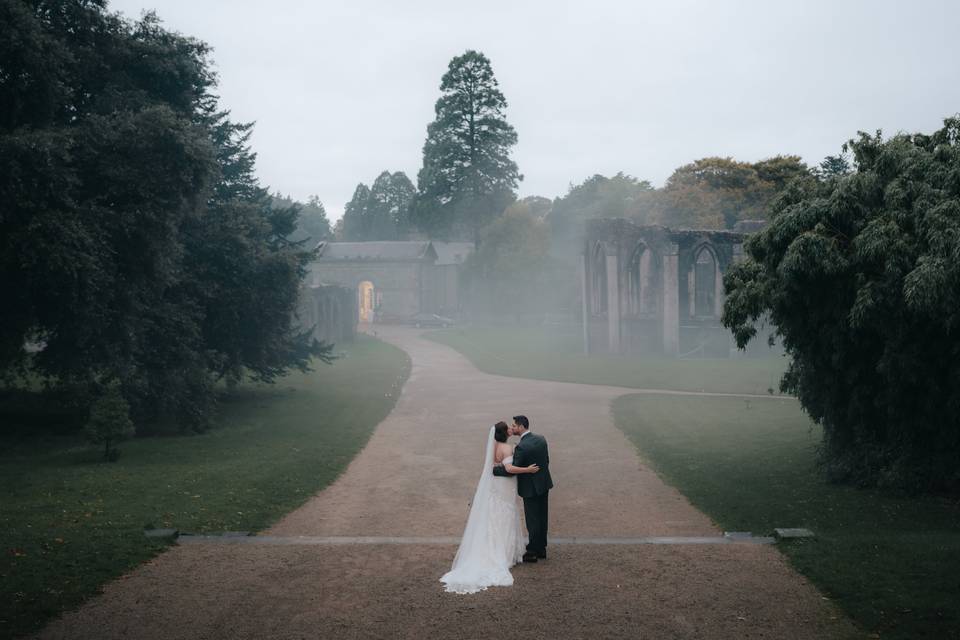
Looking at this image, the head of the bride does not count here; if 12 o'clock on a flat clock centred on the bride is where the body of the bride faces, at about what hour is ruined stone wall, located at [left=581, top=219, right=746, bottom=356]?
The ruined stone wall is roughly at 11 o'clock from the bride.

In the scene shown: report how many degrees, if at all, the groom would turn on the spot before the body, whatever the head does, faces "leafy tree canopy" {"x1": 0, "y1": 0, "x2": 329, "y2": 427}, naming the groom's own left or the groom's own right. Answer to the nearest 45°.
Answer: approximately 45° to the groom's own right

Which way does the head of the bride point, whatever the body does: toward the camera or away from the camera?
away from the camera

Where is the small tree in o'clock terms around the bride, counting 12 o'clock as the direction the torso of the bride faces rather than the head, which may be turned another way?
The small tree is roughly at 9 o'clock from the bride.

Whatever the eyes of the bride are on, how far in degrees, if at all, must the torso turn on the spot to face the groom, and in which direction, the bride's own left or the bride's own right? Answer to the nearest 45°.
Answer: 0° — they already face them

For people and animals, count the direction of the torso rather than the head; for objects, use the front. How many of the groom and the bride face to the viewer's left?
1

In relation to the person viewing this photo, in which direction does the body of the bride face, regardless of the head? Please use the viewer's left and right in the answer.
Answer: facing away from the viewer and to the right of the viewer

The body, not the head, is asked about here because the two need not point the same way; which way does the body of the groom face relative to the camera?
to the viewer's left

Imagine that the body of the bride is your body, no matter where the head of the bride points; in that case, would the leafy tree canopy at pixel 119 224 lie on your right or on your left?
on your left
